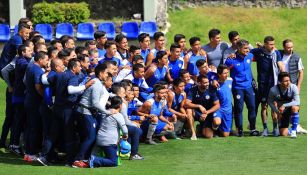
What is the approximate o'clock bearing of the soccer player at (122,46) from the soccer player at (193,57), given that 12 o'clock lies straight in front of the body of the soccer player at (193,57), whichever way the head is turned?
the soccer player at (122,46) is roughly at 4 o'clock from the soccer player at (193,57).

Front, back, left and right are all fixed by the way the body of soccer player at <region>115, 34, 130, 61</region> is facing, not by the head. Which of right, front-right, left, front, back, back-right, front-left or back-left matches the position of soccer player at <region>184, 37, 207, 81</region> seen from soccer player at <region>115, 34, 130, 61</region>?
front-left

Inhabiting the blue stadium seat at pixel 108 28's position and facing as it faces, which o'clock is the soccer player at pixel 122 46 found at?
The soccer player is roughly at 12 o'clock from the blue stadium seat.

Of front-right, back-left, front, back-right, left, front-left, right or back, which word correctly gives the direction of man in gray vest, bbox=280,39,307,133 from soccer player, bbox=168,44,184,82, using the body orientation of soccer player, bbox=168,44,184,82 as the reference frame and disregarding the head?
front-left

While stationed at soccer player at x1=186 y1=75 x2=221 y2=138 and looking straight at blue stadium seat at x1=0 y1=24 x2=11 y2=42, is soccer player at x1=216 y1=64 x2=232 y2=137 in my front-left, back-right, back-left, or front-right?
back-right
